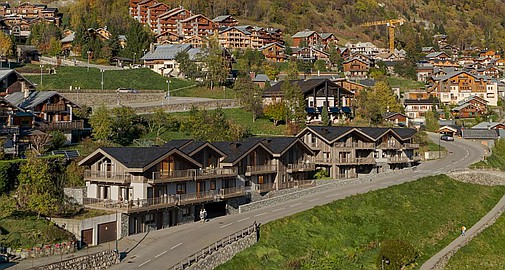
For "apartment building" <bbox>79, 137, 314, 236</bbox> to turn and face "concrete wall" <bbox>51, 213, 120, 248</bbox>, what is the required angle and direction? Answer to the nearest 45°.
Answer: approximately 90° to its right

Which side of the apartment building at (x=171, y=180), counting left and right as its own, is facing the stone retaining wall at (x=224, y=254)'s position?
front

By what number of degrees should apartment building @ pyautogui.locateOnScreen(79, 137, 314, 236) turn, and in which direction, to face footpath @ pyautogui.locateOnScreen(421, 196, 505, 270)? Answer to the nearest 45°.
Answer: approximately 45° to its left

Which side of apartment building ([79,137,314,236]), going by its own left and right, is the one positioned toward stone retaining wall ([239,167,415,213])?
left

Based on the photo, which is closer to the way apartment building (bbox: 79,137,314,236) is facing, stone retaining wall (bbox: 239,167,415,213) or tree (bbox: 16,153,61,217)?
the stone retaining wall

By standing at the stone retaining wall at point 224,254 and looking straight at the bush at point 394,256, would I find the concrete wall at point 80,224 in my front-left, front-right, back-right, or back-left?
back-left

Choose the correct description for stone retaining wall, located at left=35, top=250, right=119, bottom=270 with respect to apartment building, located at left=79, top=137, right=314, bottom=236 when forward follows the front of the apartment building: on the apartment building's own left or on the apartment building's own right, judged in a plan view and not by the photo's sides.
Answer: on the apartment building's own right

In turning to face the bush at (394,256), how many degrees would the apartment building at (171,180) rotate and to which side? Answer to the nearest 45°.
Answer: approximately 45° to its left

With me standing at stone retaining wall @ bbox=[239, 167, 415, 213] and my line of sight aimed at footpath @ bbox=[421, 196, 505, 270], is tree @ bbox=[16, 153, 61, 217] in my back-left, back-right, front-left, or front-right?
back-right

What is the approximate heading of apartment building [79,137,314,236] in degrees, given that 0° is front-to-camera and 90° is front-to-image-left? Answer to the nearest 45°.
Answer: approximately 315°

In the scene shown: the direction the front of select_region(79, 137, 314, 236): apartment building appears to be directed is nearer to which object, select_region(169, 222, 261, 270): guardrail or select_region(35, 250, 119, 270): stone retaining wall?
the guardrail
